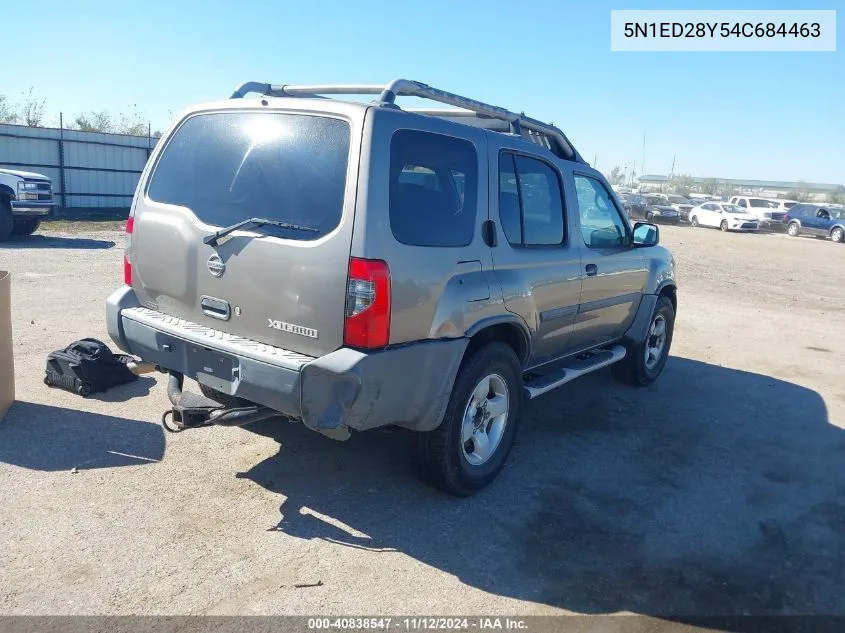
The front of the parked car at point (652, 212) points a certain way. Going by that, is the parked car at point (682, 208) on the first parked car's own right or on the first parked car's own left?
on the first parked car's own left

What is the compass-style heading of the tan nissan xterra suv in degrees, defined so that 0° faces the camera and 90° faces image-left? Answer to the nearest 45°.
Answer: approximately 225°

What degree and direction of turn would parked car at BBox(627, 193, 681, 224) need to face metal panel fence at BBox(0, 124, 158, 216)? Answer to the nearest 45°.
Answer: approximately 90° to its right

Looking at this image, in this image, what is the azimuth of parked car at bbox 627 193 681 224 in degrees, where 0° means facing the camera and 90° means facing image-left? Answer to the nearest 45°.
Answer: approximately 315°

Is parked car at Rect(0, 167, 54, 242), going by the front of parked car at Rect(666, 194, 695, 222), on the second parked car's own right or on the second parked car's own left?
on the second parked car's own right

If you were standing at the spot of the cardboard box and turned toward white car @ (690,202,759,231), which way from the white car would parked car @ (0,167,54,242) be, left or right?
left
